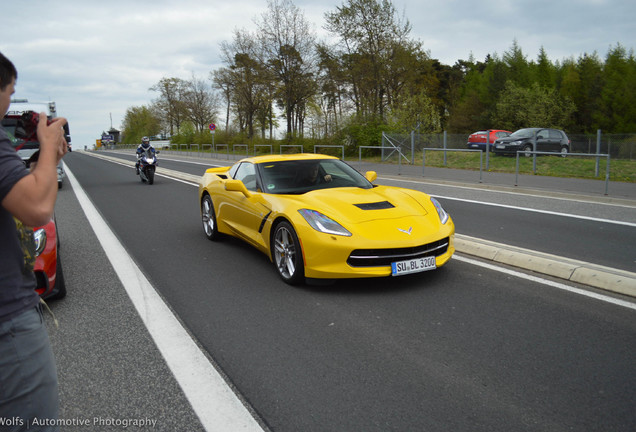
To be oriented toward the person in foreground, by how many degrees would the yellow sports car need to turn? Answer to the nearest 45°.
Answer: approximately 45° to its right

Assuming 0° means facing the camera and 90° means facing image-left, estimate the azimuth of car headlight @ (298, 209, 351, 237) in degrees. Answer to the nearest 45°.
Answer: approximately 315°

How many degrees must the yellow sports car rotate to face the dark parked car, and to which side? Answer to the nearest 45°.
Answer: approximately 90° to its left

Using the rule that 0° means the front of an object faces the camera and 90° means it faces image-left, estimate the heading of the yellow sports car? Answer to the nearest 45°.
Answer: approximately 315°

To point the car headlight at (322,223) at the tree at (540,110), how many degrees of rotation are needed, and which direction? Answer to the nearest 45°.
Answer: approximately 90° to its left

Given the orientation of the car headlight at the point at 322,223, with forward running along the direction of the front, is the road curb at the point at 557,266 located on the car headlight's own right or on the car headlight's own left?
on the car headlight's own left

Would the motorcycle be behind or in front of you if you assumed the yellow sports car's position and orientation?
behind

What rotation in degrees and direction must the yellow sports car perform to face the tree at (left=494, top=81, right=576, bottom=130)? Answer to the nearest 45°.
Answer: approximately 90° to its left

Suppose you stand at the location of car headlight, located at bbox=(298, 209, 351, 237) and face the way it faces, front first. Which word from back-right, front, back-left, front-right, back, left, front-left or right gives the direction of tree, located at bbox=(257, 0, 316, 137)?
back-left

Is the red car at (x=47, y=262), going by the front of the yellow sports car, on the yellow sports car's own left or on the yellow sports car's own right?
on the yellow sports car's own right
